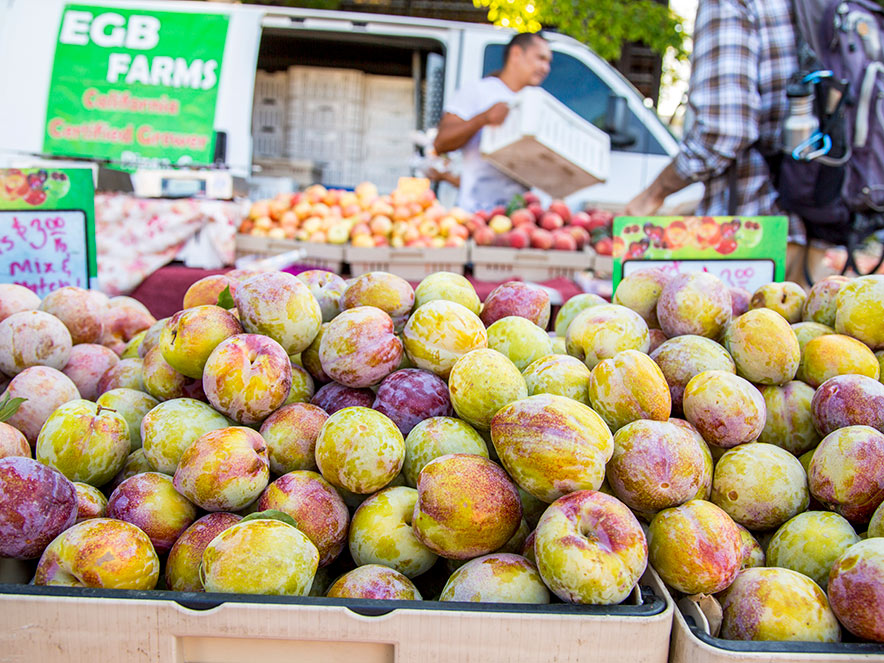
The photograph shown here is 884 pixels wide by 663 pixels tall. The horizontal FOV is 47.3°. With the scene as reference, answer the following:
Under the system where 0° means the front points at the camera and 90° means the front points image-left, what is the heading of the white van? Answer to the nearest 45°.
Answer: approximately 270°

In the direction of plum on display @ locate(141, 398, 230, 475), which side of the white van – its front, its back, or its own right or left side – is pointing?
right

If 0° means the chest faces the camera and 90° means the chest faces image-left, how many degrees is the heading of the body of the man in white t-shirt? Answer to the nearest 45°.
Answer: approximately 270°

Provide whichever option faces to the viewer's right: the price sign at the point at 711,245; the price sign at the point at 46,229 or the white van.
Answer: the white van

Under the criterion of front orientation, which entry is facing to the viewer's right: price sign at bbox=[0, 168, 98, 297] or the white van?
the white van

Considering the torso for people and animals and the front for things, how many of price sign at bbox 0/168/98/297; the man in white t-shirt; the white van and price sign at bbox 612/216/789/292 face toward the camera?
2

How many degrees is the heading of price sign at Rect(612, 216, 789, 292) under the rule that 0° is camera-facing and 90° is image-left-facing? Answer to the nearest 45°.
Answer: approximately 0°

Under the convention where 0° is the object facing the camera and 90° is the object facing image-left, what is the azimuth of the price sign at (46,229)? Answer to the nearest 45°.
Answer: approximately 0°

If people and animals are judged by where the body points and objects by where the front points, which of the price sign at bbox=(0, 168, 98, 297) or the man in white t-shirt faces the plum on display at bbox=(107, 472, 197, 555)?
the price sign

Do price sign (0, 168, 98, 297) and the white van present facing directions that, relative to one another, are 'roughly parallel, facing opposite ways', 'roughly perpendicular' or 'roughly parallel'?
roughly perpendicular

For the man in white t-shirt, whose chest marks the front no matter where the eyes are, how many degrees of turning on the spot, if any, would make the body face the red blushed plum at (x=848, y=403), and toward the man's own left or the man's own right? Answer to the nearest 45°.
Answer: approximately 90° to the man's own right
